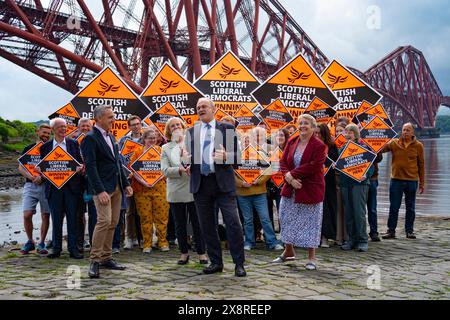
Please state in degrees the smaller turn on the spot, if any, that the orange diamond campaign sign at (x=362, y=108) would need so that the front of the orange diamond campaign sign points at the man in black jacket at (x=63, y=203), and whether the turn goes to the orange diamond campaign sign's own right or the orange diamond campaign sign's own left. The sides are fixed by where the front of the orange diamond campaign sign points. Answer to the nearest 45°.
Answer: approximately 45° to the orange diamond campaign sign's own right

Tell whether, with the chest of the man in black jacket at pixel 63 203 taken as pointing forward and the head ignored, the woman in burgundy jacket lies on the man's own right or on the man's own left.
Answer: on the man's own left

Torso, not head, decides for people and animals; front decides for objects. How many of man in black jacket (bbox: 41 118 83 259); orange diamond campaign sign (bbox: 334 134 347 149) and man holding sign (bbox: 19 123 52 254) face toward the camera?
3

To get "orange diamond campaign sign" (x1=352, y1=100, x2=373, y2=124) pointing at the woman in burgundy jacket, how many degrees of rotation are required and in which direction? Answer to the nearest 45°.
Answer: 0° — it already faces them

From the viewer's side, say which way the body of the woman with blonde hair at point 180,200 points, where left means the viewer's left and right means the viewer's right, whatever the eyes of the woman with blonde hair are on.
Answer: facing the viewer and to the right of the viewer

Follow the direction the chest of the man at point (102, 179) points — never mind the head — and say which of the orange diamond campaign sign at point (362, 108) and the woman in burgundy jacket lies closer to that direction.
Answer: the woman in burgundy jacket

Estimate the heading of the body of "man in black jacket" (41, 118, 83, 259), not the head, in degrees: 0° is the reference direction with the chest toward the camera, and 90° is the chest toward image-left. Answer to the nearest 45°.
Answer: approximately 0°

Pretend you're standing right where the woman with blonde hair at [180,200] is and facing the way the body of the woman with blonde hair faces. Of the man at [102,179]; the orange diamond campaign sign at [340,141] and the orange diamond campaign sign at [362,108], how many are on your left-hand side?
2

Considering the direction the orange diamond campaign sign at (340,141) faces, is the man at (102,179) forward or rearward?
forward

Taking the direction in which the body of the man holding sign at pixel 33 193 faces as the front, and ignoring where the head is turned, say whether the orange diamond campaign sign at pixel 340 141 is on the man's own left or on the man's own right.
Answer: on the man's own left
